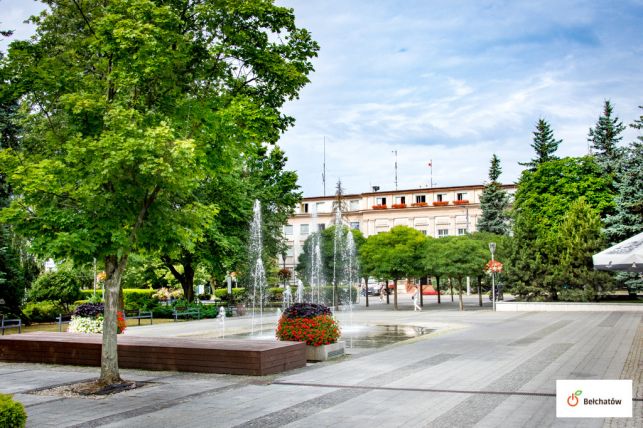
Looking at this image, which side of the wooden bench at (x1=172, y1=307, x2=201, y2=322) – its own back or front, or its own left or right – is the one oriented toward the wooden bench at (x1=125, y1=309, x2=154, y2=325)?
right

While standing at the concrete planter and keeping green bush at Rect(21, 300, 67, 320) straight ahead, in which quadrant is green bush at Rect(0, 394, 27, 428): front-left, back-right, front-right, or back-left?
back-left

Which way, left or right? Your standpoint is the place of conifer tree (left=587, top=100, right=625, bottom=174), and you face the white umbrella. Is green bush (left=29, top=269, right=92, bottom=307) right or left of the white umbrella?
right

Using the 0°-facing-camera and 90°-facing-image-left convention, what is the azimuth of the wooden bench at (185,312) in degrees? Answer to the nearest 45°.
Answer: approximately 315°

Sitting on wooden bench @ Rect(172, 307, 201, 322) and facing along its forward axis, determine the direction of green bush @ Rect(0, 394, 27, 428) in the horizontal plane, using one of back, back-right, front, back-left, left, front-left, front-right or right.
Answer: front-right

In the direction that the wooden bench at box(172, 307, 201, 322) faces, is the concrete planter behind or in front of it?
in front

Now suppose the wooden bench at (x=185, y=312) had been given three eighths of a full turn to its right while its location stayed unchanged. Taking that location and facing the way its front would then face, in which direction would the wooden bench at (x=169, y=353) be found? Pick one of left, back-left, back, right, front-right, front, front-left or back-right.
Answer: left

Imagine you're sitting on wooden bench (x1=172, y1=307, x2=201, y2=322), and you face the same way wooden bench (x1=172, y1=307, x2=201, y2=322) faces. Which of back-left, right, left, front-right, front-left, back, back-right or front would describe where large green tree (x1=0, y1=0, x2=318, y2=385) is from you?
front-right

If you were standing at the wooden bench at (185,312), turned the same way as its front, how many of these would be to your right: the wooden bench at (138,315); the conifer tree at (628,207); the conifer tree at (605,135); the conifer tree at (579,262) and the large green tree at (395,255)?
1

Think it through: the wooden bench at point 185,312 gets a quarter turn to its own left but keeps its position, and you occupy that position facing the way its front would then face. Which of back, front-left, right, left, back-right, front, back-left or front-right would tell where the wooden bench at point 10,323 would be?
back
